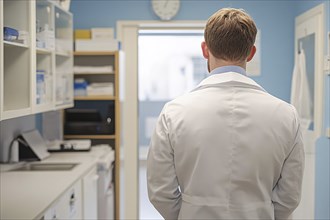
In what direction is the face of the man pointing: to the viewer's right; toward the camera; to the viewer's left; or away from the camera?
away from the camera

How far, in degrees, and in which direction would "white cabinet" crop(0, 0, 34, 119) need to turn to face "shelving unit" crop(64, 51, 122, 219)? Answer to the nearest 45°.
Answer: approximately 90° to its left

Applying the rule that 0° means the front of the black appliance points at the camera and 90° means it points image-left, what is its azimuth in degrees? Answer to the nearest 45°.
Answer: approximately 0°

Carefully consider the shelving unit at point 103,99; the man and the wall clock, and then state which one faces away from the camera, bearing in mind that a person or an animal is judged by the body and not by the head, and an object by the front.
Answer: the man

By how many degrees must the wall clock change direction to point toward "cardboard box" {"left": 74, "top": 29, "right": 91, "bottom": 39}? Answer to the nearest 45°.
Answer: approximately 90° to its right

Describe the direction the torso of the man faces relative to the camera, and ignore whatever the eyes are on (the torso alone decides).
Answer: away from the camera

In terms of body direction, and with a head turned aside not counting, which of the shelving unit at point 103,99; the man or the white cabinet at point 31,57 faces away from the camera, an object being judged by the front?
the man

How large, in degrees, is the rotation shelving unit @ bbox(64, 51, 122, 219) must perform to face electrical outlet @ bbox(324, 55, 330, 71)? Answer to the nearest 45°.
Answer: approximately 45° to its left

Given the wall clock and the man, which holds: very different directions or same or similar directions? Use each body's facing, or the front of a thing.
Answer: very different directions
